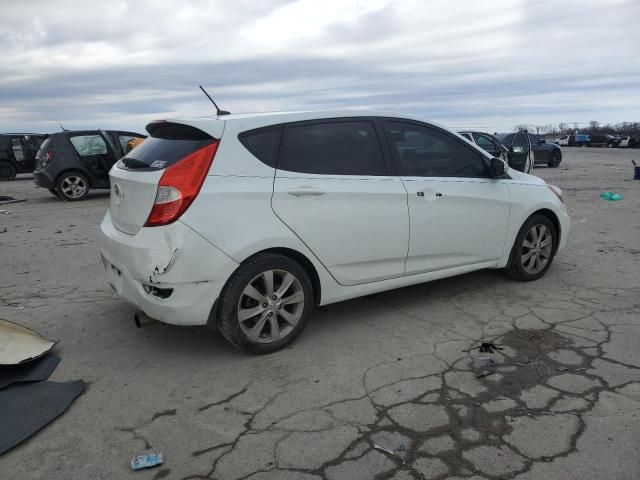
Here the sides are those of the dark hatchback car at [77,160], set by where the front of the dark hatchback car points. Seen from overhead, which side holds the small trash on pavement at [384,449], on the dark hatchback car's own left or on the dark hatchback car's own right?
on the dark hatchback car's own right

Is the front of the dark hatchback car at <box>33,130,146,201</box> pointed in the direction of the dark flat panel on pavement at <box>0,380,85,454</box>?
no

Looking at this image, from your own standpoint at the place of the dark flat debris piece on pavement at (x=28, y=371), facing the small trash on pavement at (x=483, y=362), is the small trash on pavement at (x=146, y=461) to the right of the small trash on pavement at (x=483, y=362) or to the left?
right

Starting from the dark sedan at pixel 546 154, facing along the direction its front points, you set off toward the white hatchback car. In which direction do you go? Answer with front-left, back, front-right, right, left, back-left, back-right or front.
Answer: right

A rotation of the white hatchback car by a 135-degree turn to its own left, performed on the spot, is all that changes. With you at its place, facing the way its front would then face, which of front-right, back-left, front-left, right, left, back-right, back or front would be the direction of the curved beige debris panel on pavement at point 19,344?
front

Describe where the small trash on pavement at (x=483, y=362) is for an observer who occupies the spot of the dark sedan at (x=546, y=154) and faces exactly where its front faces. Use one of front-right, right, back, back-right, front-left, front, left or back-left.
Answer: right

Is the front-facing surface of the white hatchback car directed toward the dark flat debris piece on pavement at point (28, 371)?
no

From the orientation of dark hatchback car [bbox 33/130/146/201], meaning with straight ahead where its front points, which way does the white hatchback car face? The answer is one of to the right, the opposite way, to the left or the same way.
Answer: the same way

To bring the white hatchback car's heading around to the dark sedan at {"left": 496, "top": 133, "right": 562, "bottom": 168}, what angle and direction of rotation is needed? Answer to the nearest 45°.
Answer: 0° — it already faces it

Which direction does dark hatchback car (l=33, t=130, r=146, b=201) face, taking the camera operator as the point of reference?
facing to the right of the viewer

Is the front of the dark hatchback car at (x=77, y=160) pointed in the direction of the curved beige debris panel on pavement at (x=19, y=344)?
no

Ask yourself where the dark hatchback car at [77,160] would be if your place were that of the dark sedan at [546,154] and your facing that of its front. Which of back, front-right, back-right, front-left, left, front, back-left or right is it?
back-right

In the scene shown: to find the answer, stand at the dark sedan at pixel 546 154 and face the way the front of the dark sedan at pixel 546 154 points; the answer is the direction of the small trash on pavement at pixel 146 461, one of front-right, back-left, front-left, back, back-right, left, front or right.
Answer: right

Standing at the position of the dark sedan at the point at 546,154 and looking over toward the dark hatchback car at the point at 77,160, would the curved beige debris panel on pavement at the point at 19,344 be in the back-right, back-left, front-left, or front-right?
front-left

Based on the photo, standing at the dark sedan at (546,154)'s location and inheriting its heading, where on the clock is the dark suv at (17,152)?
the dark suv at (17,152) is roughly at 5 o'clock from the dark sedan at (546,154).

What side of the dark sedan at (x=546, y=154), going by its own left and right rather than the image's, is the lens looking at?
right

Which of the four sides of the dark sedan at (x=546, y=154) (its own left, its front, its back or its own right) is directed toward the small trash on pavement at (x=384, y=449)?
right
